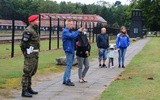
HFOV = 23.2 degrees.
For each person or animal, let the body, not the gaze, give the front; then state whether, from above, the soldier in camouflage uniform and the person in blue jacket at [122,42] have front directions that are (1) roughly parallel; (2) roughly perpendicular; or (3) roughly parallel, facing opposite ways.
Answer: roughly perpendicular

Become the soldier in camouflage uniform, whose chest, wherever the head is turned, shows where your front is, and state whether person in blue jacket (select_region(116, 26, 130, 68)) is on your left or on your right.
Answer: on your left

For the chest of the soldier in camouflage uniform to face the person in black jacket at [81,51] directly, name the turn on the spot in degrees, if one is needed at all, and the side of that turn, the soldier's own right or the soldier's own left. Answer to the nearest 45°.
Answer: approximately 45° to the soldier's own left

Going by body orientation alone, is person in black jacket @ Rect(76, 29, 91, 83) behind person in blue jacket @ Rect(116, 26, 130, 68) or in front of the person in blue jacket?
in front

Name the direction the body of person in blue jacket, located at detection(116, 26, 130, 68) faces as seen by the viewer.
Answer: toward the camera

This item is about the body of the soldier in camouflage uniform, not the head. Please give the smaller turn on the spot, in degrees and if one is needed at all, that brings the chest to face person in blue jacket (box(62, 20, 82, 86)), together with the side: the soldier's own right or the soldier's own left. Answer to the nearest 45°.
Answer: approximately 45° to the soldier's own left

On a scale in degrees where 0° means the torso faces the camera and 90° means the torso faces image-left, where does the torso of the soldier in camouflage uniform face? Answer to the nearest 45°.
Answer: approximately 270°
